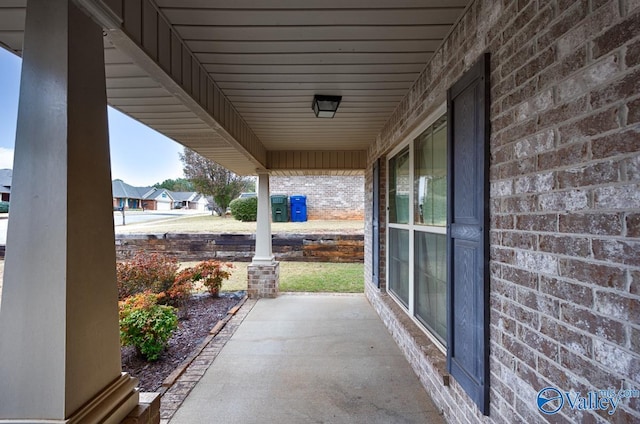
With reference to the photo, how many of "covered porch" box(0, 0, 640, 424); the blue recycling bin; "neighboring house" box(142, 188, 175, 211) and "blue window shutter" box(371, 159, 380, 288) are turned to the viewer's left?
2

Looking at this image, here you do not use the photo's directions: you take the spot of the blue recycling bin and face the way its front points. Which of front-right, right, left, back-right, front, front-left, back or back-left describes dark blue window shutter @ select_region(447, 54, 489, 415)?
front

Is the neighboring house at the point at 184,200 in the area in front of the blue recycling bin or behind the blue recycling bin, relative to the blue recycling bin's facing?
behind

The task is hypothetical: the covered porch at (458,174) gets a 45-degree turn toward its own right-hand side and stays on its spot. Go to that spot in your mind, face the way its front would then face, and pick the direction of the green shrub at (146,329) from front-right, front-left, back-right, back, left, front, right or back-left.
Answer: front

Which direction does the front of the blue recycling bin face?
toward the camera

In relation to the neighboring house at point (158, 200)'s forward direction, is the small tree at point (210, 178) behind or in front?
in front

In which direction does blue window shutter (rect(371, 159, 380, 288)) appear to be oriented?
to the viewer's left

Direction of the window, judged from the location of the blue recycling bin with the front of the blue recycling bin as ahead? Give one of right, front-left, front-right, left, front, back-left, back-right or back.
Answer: front

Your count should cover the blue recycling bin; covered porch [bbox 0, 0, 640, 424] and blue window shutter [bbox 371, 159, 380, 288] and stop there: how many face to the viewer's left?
2

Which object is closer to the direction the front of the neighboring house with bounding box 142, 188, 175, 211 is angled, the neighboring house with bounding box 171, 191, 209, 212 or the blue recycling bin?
the blue recycling bin

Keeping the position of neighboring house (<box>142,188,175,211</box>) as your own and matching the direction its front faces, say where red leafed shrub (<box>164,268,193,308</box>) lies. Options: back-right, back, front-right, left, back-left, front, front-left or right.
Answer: front-right

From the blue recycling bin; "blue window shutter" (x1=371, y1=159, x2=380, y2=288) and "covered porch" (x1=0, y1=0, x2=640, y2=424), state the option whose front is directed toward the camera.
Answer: the blue recycling bin

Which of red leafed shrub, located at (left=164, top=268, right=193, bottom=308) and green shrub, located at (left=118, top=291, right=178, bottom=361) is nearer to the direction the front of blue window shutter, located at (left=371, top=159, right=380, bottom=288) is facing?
the red leafed shrub

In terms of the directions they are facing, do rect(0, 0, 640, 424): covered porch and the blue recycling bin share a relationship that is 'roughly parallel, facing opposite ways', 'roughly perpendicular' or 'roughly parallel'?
roughly perpendicular

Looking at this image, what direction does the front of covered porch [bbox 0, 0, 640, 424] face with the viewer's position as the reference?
facing to the left of the viewer

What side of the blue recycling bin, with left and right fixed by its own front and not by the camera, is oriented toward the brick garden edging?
front

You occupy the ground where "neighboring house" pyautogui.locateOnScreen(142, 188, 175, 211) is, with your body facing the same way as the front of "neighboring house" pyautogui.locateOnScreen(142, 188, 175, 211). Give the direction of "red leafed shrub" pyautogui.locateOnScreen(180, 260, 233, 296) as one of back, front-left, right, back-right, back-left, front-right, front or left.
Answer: front-right

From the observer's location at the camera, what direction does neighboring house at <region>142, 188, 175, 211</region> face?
facing the viewer and to the right of the viewer
